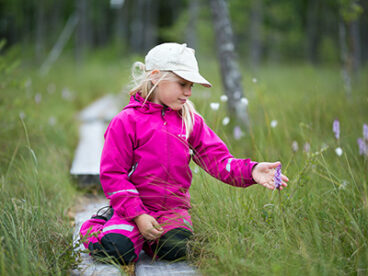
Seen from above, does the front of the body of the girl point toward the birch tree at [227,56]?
no

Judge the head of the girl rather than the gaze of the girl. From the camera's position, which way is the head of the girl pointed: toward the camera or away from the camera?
toward the camera

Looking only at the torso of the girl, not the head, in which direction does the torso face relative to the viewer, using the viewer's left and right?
facing the viewer and to the right of the viewer
